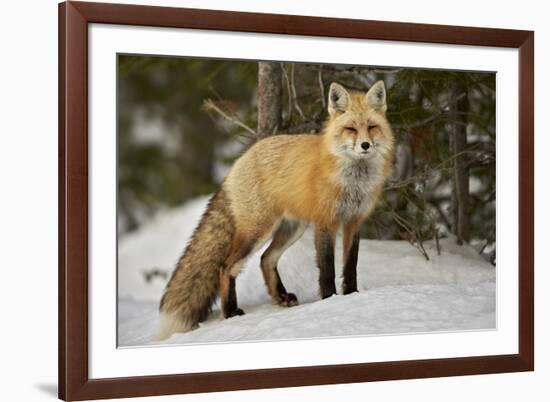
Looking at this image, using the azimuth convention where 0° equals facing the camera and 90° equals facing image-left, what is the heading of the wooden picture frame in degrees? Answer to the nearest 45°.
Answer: approximately 315°
